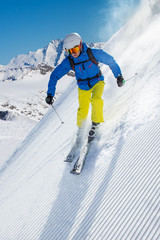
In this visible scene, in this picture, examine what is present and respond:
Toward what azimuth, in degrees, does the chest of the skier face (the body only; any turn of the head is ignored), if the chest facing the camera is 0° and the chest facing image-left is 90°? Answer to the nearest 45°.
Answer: approximately 0°
